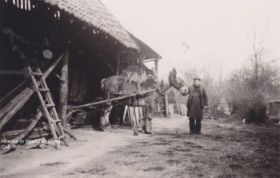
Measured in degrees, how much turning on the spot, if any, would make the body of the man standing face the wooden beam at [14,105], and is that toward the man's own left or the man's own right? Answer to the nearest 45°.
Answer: approximately 45° to the man's own right

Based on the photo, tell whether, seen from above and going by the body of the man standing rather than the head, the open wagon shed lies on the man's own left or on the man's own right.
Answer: on the man's own right

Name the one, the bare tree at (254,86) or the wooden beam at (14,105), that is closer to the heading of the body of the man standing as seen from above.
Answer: the wooden beam

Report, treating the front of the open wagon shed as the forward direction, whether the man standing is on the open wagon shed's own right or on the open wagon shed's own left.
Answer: on the open wagon shed's own left

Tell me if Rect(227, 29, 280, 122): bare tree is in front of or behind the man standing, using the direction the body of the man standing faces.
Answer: behind

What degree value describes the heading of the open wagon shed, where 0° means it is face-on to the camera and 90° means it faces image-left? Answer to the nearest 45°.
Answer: approximately 315°
